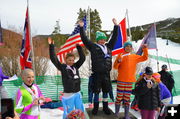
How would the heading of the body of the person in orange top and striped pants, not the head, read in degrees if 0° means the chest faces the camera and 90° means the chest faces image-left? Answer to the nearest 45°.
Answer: approximately 0°

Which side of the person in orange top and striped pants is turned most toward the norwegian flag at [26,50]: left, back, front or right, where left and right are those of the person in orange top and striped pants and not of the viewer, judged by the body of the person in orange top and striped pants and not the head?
right
